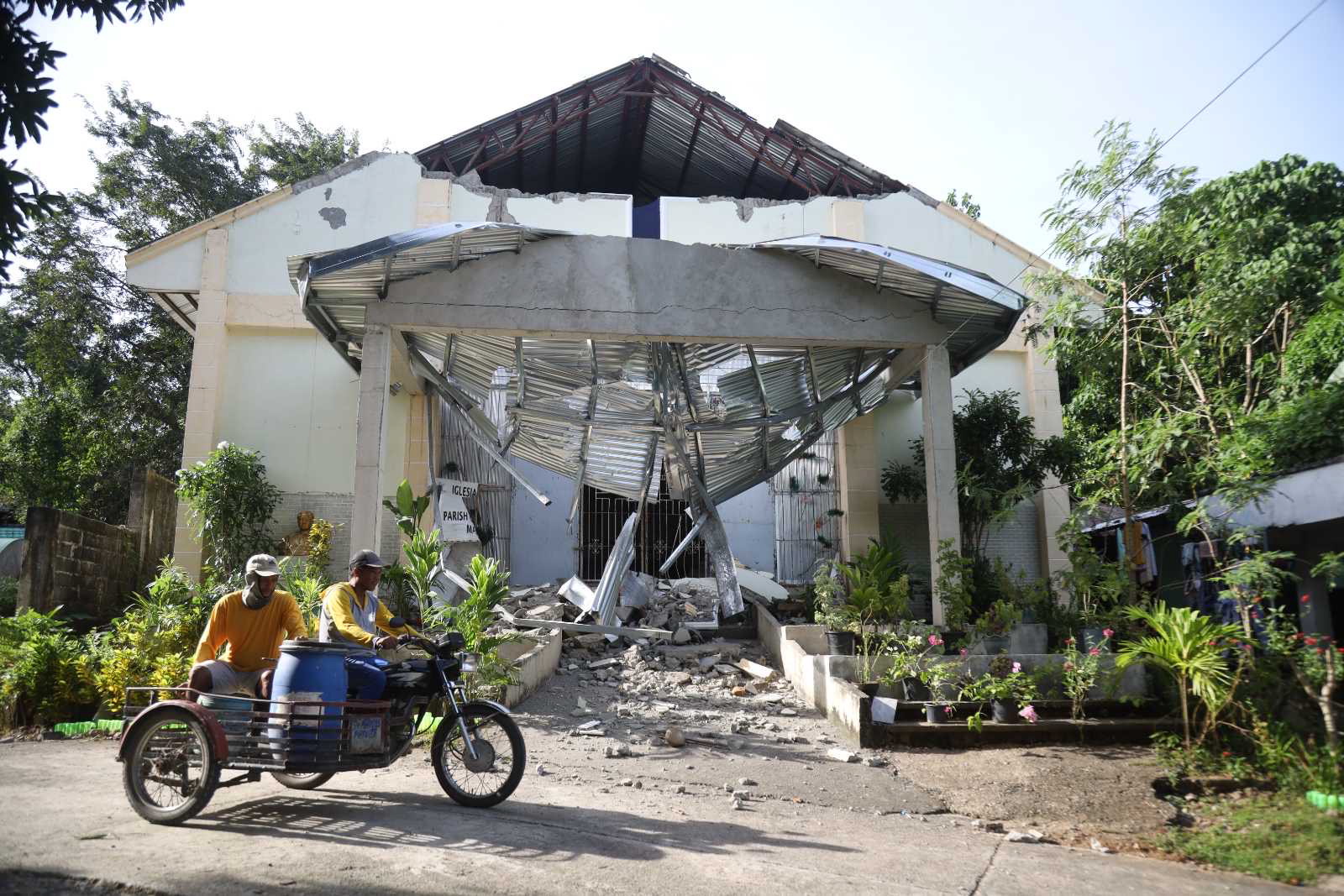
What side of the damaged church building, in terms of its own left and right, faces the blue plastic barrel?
front

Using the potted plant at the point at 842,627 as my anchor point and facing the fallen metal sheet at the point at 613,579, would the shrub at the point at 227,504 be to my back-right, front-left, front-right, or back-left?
front-left

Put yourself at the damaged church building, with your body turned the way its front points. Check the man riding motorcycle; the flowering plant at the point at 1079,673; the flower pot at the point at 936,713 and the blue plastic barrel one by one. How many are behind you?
0

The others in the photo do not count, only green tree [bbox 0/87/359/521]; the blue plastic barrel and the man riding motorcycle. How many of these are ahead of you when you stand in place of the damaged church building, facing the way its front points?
2

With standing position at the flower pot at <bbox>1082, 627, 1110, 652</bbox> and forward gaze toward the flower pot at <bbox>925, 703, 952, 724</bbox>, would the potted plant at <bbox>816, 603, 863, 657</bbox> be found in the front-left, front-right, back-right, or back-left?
front-right

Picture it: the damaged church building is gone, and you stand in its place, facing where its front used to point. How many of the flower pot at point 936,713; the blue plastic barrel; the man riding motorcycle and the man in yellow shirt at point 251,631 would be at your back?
0

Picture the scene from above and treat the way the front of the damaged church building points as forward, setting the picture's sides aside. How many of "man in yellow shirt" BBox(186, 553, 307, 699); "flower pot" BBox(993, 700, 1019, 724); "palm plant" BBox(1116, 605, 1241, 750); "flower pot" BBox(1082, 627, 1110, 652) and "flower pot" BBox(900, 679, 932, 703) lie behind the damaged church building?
0

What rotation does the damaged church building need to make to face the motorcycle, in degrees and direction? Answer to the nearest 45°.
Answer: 0° — it already faces it

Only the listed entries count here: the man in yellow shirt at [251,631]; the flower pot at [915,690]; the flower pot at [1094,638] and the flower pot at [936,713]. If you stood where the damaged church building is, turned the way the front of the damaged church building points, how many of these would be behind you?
0

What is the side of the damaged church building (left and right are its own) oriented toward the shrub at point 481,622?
front

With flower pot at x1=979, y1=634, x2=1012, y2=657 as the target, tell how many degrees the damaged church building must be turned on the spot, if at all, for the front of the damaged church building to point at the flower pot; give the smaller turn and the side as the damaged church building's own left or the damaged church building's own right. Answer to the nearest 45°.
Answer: approximately 45° to the damaged church building's own left

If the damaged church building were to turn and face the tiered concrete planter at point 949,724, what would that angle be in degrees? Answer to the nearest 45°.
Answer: approximately 45° to its left

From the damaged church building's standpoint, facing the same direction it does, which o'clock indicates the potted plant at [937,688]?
The potted plant is roughly at 11 o'clock from the damaged church building.

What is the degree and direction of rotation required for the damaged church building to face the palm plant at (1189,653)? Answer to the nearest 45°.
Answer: approximately 45° to its left

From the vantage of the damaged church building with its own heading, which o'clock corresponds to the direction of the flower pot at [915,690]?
The flower pot is roughly at 11 o'clock from the damaged church building.

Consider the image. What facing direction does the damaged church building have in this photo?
toward the camera

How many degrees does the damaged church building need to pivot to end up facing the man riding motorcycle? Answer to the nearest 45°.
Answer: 0° — it already faces them

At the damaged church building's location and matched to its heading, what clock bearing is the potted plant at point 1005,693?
The potted plant is roughly at 11 o'clock from the damaged church building.

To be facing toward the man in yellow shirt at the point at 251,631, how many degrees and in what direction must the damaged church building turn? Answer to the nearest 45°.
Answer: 0° — it already faces them
